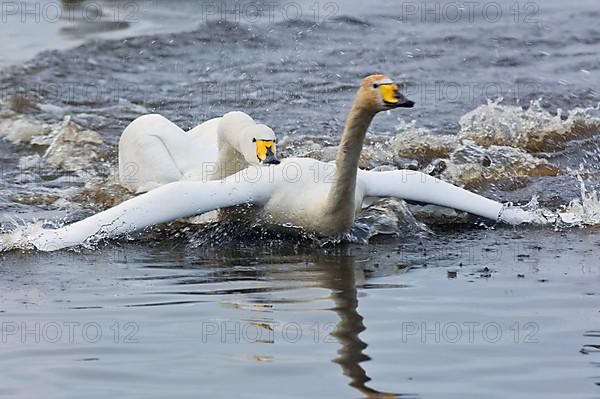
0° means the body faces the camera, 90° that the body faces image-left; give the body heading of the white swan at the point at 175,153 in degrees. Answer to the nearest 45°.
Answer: approximately 315°
